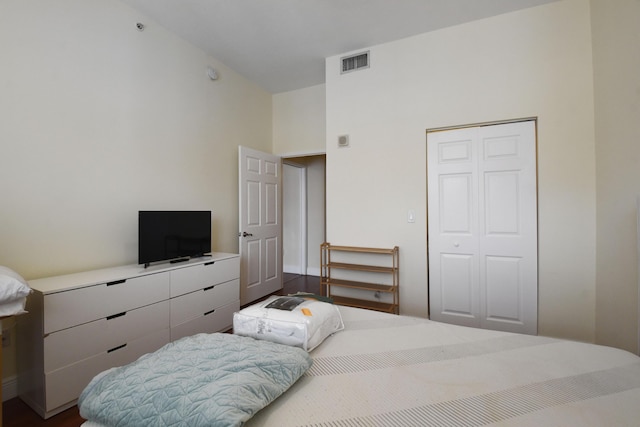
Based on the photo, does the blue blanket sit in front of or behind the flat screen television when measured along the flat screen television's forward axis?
in front

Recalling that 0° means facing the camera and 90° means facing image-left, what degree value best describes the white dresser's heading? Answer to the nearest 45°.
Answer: approximately 315°

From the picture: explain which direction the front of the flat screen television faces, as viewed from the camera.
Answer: facing the viewer and to the right of the viewer

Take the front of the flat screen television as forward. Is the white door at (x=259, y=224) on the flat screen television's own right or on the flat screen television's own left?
on the flat screen television's own left

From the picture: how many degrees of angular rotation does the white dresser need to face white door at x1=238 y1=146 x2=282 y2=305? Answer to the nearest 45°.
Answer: approximately 90° to its left

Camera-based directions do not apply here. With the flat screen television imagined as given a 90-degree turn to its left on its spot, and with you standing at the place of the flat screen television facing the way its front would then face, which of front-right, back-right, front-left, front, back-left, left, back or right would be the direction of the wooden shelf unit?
front-right
